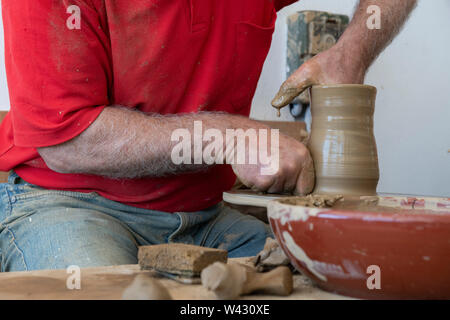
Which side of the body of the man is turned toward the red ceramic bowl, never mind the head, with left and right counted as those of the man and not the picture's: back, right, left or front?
front

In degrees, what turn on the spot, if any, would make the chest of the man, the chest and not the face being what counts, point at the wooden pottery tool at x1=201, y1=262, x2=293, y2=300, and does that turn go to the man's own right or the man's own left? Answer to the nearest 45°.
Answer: approximately 45° to the man's own right

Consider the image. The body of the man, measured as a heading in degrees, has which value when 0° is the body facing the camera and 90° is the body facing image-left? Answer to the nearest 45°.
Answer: approximately 315°
